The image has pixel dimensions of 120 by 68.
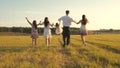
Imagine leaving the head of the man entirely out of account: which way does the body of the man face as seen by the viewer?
away from the camera
